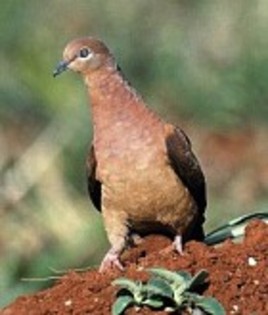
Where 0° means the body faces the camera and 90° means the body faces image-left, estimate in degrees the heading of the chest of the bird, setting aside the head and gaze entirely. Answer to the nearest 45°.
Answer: approximately 45°
